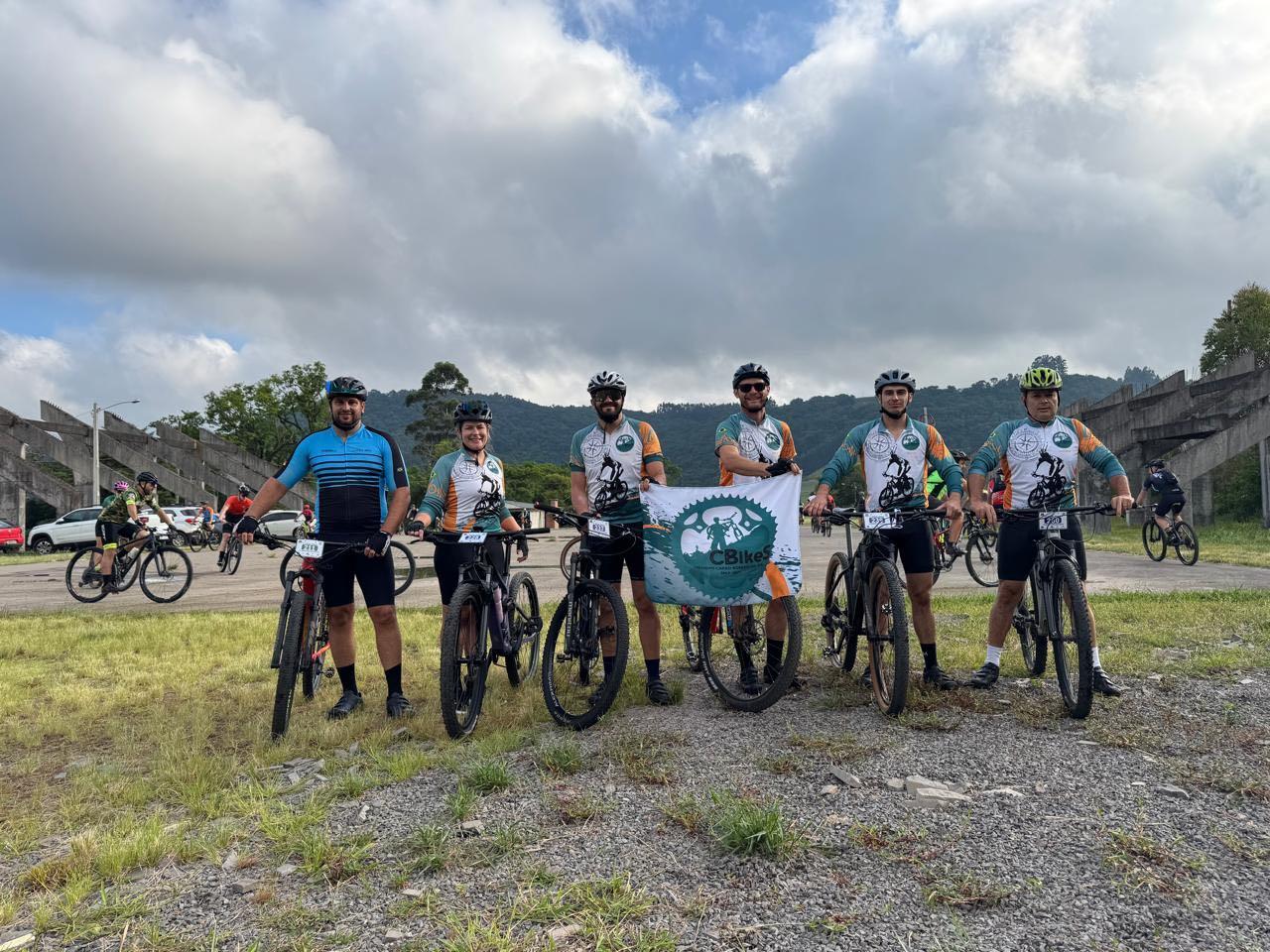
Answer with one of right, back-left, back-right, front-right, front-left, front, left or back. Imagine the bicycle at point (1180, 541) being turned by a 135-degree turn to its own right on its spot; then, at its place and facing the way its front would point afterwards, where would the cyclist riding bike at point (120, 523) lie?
back-right

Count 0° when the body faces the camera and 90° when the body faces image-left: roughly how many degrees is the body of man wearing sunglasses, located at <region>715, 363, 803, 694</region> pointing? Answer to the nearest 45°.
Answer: approximately 0°

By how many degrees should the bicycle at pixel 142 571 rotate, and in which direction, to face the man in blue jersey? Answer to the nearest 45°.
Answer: approximately 90° to its right

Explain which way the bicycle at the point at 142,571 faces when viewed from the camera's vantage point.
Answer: facing to the right of the viewer

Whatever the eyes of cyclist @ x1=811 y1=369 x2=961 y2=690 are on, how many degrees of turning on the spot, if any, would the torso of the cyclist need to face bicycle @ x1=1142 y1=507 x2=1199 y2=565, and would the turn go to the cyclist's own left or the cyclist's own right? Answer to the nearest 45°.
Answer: approximately 135° to the cyclist's own left

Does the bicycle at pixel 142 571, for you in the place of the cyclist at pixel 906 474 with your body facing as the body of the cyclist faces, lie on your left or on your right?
on your right

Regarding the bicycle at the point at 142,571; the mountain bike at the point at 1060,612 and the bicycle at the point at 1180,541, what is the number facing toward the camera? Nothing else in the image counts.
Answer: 1

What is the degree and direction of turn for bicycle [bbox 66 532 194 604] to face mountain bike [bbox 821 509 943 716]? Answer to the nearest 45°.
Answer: approximately 90° to its right

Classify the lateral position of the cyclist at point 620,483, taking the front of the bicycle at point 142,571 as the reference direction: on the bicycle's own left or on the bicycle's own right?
on the bicycle's own right

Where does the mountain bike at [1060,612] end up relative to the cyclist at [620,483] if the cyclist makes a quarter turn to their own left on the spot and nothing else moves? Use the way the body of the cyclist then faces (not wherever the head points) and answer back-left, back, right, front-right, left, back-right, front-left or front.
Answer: front
